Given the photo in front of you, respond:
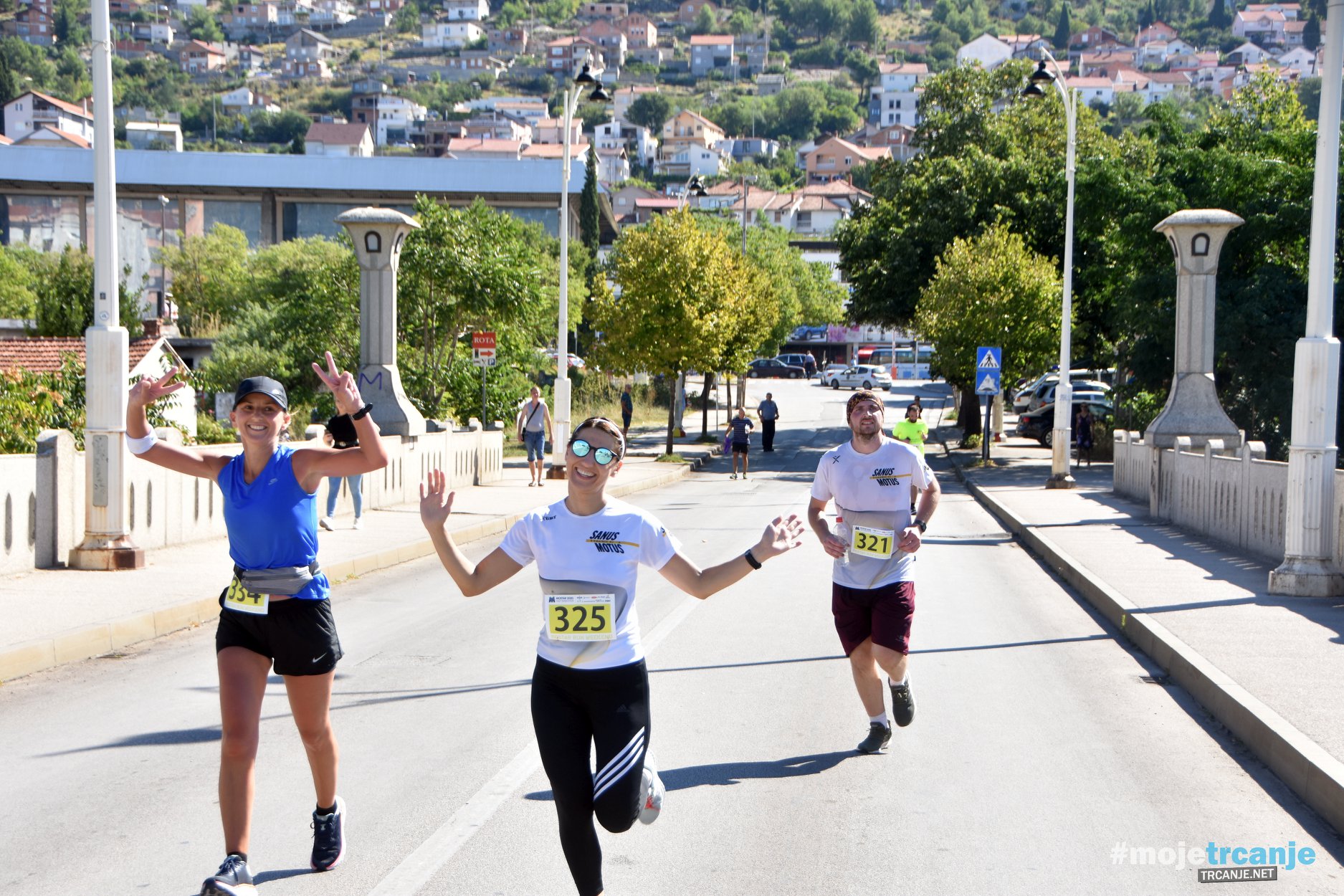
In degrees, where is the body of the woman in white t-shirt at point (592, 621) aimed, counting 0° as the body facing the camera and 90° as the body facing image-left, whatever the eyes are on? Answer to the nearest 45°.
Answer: approximately 0°

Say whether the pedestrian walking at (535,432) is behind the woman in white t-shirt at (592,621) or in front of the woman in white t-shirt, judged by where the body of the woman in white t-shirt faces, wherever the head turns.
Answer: behind

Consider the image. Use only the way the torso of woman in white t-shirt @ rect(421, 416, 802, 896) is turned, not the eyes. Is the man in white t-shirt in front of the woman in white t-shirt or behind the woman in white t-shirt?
behind

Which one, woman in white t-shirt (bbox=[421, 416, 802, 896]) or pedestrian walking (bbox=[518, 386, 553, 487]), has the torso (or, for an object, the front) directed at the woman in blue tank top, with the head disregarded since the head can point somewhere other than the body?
the pedestrian walking

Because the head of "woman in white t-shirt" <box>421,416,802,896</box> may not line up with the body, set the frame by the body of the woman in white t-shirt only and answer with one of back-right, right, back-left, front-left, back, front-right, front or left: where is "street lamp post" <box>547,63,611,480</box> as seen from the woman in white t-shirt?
back

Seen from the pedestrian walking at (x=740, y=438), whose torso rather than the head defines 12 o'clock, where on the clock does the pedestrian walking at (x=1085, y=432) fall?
the pedestrian walking at (x=1085, y=432) is roughly at 8 o'clock from the pedestrian walking at (x=740, y=438).

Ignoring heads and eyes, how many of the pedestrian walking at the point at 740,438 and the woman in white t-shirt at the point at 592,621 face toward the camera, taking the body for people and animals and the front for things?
2
